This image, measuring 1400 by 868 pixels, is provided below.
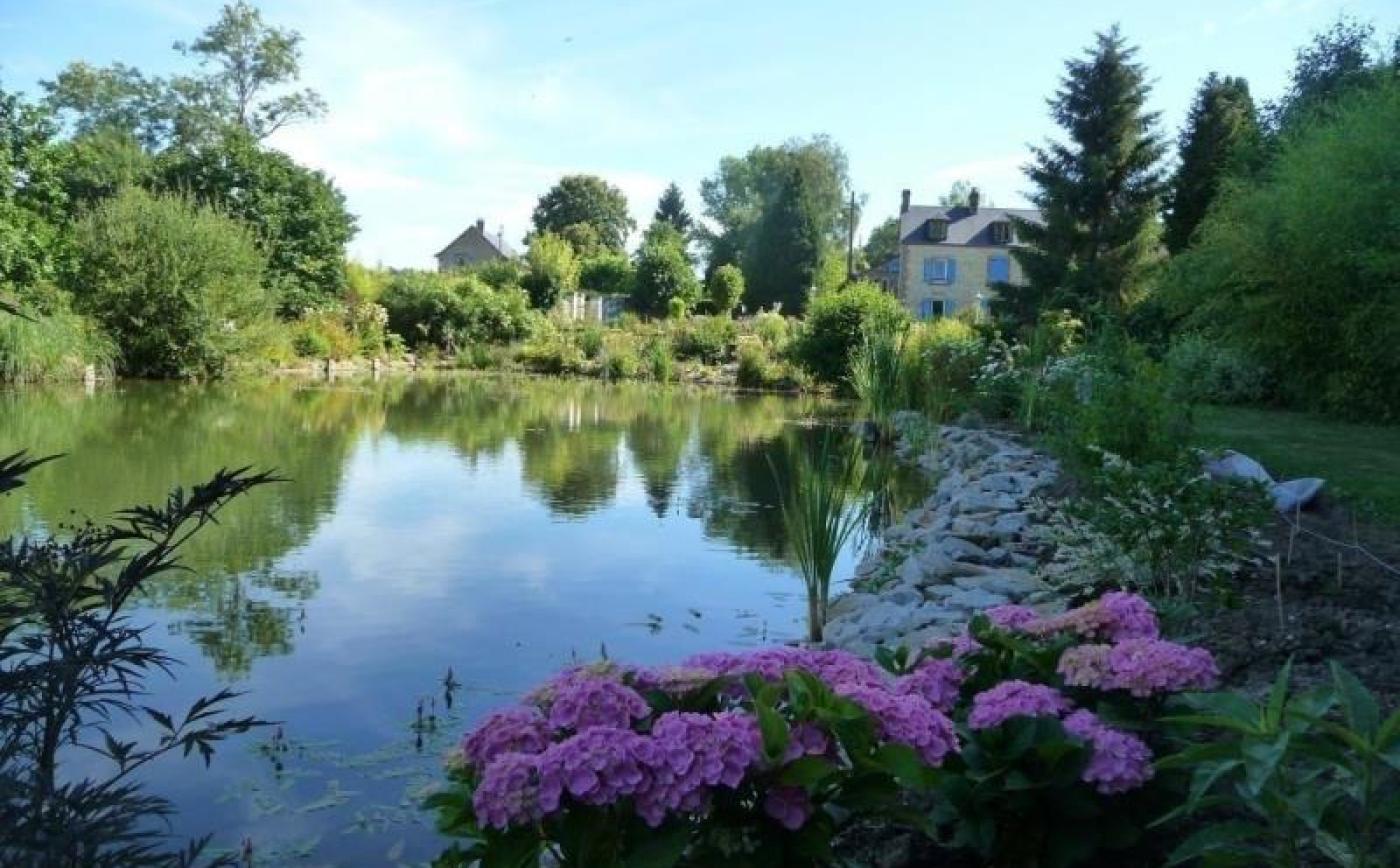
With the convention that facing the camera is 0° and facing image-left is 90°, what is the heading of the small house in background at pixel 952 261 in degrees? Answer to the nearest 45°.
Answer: approximately 0°

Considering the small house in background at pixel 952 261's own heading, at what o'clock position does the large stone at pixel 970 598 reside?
The large stone is roughly at 12 o'clock from the small house in background.

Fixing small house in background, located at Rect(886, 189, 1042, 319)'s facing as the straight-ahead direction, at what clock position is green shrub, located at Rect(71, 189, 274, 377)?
The green shrub is roughly at 1 o'clock from the small house in background.

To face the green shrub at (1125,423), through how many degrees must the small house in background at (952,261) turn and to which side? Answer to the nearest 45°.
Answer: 0° — it already faces it

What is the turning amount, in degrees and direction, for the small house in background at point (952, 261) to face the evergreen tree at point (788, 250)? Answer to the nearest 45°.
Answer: approximately 90° to its right

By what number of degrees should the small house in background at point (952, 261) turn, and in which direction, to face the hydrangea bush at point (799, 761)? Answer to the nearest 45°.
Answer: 0° — it already faces it

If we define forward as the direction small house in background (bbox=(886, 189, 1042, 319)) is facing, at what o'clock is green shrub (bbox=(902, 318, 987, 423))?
The green shrub is roughly at 12 o'clock from the small house in background.
